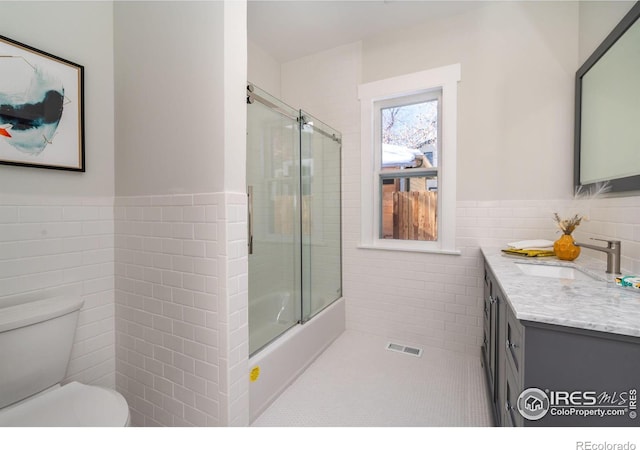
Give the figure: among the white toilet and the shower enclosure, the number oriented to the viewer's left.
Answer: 0

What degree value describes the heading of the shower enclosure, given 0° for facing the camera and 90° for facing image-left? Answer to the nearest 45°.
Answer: approximately 315°

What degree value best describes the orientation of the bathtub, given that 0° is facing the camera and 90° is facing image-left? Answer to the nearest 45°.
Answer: approximately 315°

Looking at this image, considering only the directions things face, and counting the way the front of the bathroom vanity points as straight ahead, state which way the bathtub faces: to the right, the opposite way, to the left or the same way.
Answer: the opposite way

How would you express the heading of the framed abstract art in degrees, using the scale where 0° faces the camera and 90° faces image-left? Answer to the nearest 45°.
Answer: approximately 315°

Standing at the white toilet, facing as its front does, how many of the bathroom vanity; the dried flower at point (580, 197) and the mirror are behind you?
0

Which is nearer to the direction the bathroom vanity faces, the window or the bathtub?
the bathtub

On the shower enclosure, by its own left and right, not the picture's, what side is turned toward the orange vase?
front

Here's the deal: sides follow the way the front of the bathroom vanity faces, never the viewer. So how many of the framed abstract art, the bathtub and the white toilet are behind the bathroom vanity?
0

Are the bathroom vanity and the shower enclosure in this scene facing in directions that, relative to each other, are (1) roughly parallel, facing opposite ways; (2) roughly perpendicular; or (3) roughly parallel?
roughly parallel, facing opposite ways

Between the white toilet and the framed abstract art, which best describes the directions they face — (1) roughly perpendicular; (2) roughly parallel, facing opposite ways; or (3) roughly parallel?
roughly parallel

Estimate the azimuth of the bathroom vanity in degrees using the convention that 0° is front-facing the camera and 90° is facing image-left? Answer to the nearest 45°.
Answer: approximately 90°

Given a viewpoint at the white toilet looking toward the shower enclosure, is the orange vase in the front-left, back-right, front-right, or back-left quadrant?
front-right
